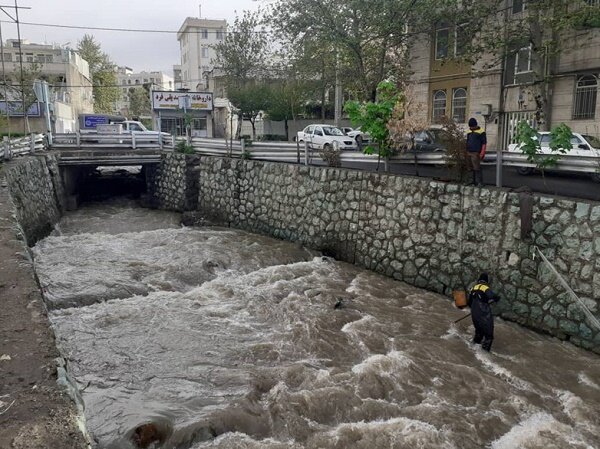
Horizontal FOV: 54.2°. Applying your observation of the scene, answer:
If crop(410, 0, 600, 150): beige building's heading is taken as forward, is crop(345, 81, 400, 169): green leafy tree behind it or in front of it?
in front

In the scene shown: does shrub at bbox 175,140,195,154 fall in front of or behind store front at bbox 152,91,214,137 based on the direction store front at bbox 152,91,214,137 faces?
in front

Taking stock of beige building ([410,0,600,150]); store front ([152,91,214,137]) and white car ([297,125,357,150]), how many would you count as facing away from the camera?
0

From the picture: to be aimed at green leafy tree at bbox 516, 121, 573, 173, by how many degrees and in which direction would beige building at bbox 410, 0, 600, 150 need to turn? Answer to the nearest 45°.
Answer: approximately 45° to its left

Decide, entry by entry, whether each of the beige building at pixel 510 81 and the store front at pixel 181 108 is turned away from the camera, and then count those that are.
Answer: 0

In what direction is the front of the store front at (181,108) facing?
toward the camera

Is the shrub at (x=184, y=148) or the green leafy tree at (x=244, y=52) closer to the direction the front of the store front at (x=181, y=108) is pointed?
the shrub

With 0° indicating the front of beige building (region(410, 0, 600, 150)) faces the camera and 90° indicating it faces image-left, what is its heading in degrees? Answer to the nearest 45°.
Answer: approximately 45°

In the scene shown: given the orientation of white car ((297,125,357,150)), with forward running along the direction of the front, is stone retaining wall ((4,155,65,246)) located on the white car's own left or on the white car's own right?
on the white car's own right

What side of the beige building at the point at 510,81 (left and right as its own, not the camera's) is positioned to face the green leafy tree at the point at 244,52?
right

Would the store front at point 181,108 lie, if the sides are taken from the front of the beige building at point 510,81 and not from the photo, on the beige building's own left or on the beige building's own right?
on the beige building's own right

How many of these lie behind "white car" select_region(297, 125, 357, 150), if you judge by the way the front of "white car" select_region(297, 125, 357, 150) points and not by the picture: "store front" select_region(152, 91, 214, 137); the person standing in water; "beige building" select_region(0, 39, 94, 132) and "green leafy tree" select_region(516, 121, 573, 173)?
2

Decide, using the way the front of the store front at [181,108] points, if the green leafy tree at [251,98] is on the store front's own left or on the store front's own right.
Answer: on the store front's own left

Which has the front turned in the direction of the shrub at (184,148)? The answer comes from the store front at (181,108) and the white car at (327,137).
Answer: the store front

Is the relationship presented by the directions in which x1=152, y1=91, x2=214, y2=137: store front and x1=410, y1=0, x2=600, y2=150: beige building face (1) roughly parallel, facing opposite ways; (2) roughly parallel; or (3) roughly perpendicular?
roughly perpendicular
